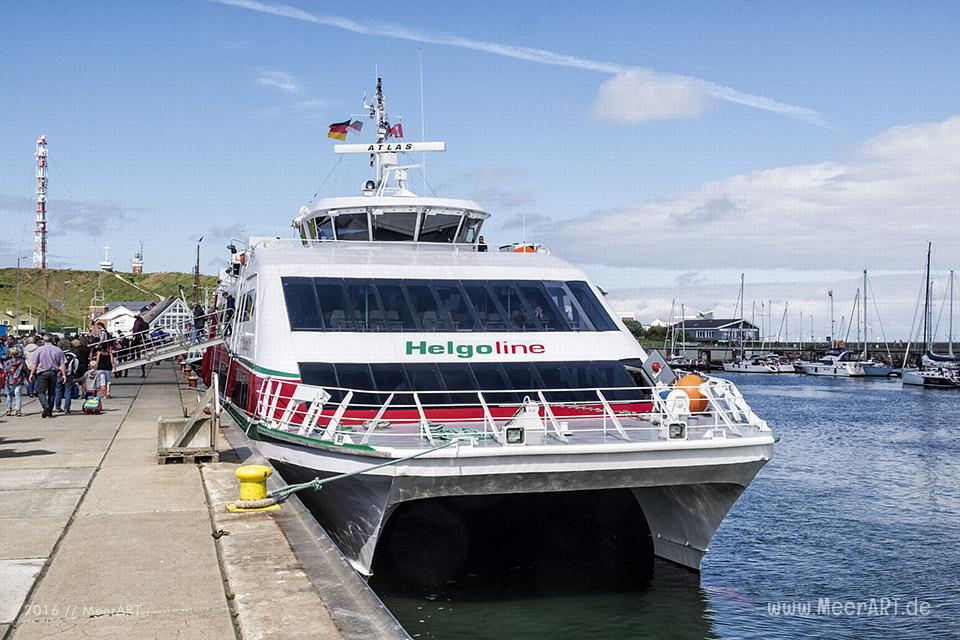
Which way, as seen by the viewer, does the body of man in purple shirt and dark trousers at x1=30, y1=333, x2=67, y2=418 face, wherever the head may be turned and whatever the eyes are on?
away from the camera

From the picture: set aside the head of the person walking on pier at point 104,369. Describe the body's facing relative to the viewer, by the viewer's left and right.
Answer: facing away from the viewer

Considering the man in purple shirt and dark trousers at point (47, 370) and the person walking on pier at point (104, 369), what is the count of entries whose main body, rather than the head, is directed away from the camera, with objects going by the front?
2

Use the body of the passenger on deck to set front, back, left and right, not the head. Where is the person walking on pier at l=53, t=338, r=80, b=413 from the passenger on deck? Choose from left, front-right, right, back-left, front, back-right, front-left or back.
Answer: front

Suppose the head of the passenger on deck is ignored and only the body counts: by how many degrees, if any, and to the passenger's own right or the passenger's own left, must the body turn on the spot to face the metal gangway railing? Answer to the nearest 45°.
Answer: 0° — they already face it
